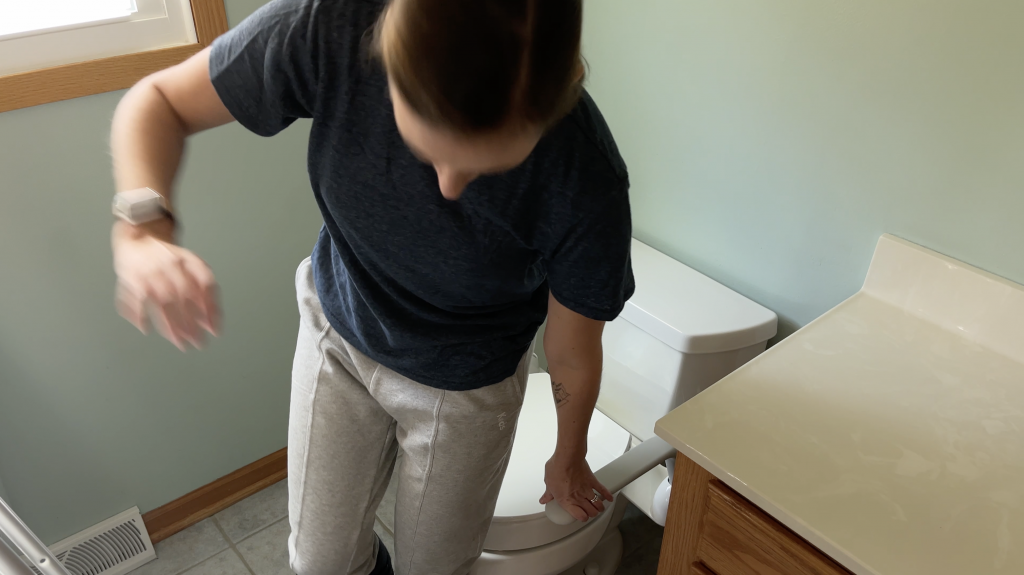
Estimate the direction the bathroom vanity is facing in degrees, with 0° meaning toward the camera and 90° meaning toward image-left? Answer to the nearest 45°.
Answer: approximately 45°

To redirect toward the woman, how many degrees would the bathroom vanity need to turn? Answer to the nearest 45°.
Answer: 0° — it already faces them

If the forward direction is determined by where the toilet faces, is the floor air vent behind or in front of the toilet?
in front

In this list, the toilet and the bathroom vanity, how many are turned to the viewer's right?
0

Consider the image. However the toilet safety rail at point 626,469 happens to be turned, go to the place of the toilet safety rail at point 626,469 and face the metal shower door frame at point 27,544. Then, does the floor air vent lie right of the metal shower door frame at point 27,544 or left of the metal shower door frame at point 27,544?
right

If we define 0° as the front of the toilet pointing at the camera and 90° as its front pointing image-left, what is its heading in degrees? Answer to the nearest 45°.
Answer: approximately 45°
